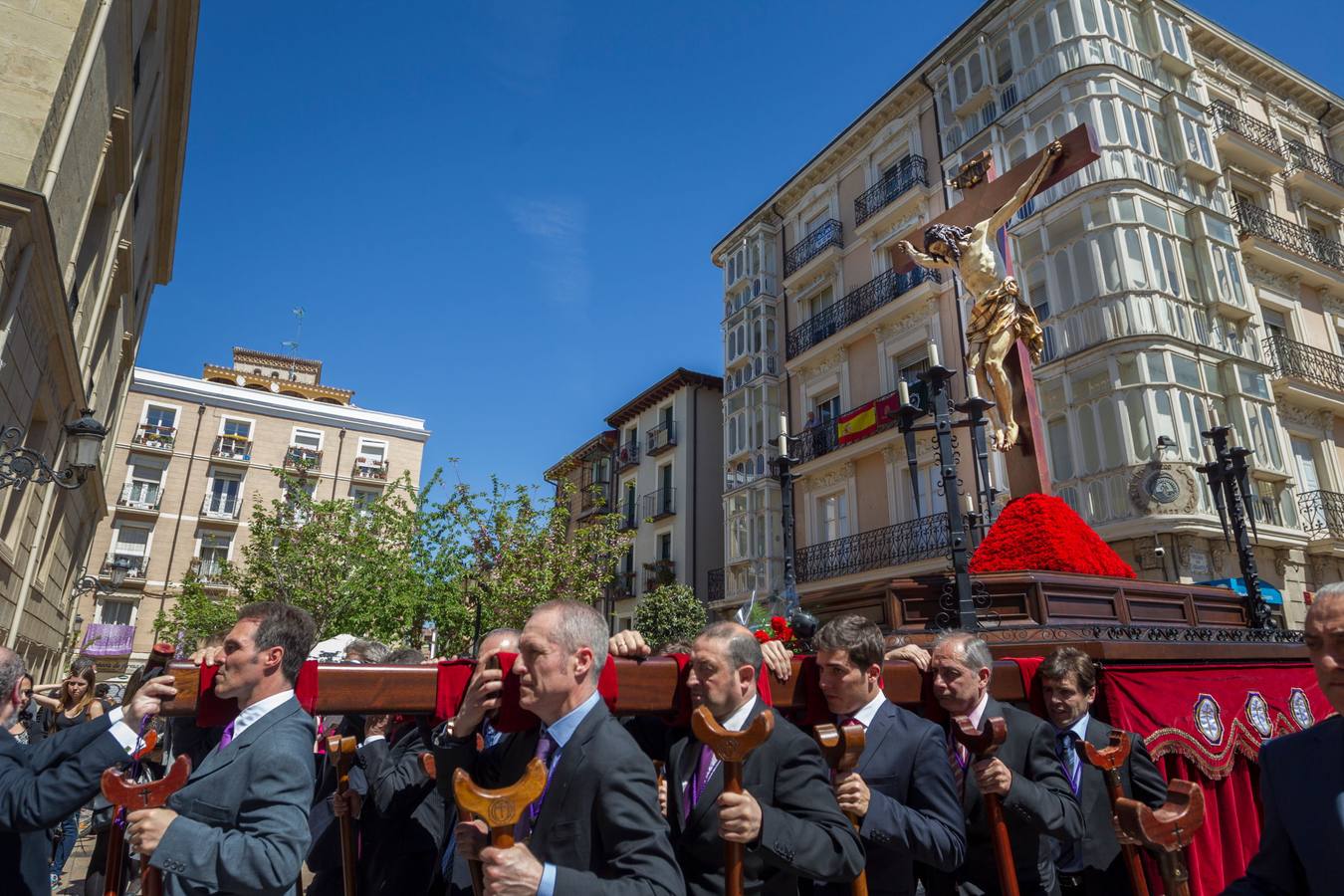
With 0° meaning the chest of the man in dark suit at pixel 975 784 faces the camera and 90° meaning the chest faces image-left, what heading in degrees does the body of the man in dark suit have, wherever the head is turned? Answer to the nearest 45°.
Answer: approximately 45°

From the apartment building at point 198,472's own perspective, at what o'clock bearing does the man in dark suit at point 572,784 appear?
The man in dark suit is roughly at 12 o'clock from the apartment building.

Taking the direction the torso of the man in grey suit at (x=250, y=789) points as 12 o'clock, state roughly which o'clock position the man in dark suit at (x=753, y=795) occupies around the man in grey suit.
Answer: The man in dark suit is roughly at 7 o'clock from the man in grey suit.

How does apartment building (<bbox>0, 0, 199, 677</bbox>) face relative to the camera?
to the viewer's right

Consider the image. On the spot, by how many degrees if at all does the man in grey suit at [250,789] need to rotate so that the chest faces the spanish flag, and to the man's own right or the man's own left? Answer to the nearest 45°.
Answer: approximately 135° to the man's own right

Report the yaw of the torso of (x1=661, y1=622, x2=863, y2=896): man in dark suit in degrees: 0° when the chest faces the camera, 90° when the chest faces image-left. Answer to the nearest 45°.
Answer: approximately 45°

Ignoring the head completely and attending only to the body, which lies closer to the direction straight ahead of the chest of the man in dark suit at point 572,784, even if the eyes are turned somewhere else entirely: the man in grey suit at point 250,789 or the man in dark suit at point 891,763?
the man in grey suit
